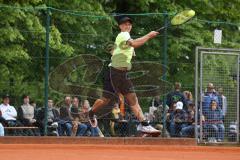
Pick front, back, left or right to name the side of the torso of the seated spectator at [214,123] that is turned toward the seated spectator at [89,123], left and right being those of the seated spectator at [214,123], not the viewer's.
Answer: right

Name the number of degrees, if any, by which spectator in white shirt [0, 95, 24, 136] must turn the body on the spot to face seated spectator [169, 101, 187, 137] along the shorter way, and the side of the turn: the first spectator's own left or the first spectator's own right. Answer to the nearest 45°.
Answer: approximately 45° to the first spectator's own left

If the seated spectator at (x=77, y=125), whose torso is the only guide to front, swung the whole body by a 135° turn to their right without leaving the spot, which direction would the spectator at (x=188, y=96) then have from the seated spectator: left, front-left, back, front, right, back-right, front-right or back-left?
back

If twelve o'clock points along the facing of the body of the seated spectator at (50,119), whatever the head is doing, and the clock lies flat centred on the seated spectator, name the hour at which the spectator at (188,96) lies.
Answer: The spectator is roughly at 9 o'clock from the seated spectator.

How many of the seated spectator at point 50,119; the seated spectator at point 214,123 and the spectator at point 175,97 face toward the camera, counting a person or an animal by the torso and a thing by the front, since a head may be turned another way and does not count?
3

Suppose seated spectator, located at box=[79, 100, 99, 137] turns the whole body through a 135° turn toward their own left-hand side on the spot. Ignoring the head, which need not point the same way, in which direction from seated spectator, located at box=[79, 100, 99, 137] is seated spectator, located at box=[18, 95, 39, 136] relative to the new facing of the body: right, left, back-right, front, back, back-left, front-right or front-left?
left

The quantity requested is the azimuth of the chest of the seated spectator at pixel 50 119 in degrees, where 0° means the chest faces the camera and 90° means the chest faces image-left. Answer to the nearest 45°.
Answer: approximately 0°

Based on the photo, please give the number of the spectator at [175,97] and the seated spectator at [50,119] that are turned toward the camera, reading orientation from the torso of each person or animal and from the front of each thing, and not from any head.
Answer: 2

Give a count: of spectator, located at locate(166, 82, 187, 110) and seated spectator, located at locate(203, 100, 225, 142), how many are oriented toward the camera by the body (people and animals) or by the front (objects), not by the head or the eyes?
2

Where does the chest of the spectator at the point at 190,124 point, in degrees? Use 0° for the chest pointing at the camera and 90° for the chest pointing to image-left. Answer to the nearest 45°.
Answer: approximately 45°

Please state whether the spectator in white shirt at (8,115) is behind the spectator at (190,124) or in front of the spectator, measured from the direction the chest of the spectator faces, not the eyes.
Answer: in front

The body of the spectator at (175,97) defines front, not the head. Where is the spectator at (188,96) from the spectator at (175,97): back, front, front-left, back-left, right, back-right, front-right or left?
left

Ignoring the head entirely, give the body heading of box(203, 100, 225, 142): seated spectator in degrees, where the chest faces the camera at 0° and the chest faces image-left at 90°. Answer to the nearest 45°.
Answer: approximately 0°

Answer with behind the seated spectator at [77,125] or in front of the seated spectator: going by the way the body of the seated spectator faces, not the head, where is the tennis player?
in front

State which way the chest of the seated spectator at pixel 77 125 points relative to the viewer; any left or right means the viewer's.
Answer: facing the viewer and to the right of the viewer
